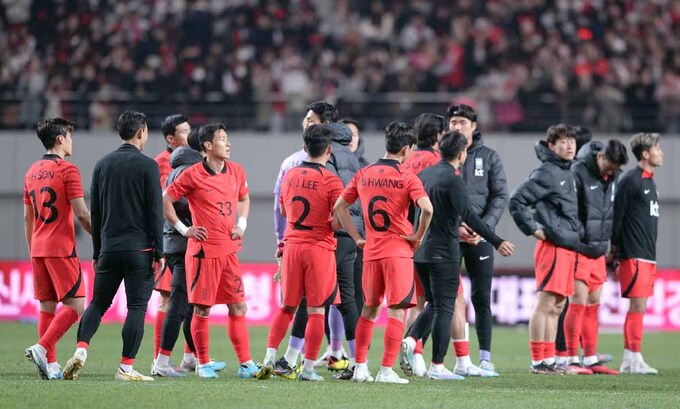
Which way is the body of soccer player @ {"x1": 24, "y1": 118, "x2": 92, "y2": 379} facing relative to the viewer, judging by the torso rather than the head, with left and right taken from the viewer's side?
facing away from the viewer and to the right of the viewer

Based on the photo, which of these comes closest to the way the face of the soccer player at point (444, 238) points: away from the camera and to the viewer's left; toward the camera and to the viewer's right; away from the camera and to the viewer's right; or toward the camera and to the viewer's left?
away from the camera and to the viewer's right

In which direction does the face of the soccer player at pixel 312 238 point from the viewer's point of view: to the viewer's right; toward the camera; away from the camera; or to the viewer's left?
away from the camera

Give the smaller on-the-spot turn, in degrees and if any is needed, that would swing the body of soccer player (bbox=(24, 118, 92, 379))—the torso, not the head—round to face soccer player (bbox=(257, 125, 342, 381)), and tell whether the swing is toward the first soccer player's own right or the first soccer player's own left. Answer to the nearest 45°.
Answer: approximately 45° to the first soccer player's own right

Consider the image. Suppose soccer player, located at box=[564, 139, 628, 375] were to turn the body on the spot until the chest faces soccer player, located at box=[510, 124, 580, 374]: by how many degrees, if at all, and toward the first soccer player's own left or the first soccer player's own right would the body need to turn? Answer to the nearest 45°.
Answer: approximately 90° to the first soccer player's own right
